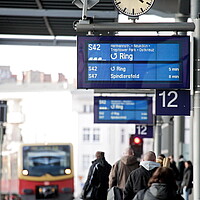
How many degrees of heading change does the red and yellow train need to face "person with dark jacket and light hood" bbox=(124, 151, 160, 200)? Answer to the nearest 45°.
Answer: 0° — it already faces them

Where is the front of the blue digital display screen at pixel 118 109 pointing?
toward the camera

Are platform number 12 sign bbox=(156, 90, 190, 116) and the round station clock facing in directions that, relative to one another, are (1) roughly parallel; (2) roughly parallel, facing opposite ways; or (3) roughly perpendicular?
roughly parallel

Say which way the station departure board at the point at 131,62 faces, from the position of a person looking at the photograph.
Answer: facing the viewer

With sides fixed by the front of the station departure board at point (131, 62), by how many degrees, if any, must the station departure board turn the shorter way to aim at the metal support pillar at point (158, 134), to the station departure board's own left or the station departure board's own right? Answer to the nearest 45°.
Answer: approximately 180°

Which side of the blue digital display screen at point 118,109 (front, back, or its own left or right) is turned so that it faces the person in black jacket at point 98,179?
front

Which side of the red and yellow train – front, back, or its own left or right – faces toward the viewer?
front
